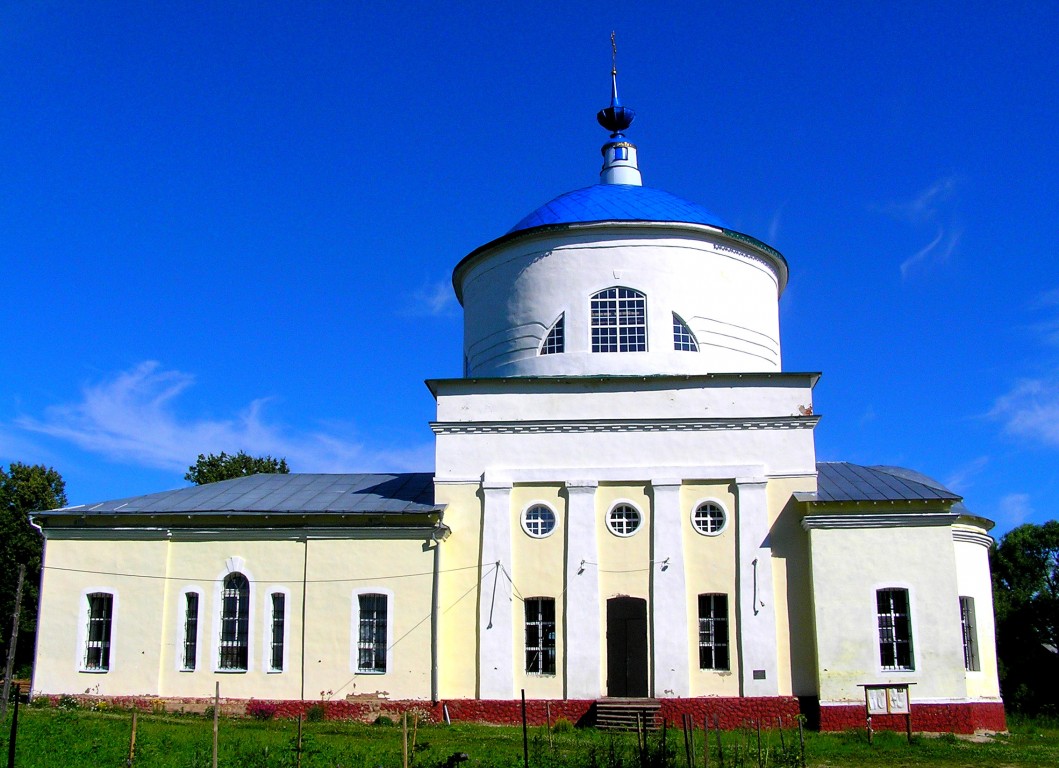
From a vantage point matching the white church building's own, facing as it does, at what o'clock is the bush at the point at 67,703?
The bush is roughly at 3 o'clock from the white church building.

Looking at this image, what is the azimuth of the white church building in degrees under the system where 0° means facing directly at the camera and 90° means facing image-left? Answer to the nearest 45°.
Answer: approximately 0°

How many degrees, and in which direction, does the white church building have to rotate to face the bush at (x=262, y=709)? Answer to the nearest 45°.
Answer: approximately 90° to its right

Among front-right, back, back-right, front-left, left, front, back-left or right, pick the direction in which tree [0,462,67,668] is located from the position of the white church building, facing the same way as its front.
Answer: back-right

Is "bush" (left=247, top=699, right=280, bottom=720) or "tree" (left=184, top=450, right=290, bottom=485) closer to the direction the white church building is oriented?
the bush

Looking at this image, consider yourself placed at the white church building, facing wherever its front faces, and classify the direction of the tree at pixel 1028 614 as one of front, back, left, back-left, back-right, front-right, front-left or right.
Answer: back-left

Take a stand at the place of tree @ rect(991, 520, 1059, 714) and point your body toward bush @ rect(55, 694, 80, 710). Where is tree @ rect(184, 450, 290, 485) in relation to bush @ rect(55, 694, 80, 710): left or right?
right

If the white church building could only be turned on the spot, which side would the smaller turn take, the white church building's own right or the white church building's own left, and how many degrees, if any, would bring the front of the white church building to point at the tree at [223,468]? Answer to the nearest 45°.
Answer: approximately 135° to the white church building's own right
